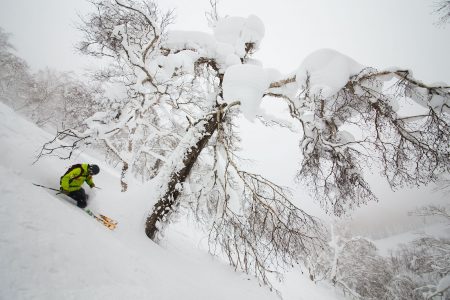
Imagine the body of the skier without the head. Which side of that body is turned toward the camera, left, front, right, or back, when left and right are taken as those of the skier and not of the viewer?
right
